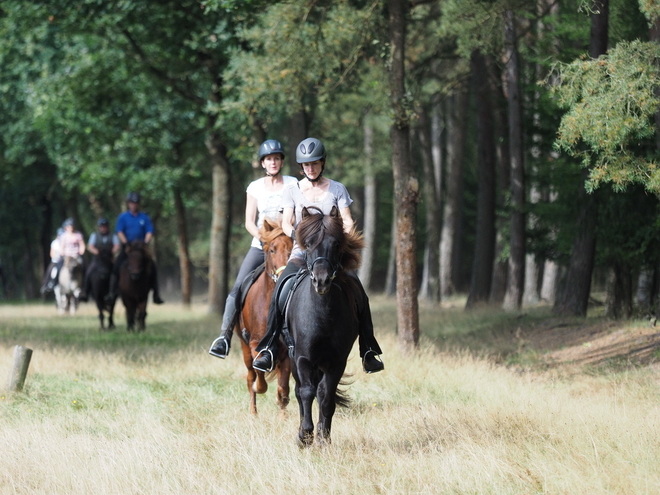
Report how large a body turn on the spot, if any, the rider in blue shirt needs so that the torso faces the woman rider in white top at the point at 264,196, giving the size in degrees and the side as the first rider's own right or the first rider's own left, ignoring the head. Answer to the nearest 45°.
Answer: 0° — they already face them

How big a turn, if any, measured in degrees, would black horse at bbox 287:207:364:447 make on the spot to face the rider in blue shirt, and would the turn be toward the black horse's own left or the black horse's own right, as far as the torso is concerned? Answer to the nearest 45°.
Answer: approximately 180°

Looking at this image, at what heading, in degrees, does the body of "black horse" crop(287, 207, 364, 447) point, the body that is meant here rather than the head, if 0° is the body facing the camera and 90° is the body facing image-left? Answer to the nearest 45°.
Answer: approximately 0°

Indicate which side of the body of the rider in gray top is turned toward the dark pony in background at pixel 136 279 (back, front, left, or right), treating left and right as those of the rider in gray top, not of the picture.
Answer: back

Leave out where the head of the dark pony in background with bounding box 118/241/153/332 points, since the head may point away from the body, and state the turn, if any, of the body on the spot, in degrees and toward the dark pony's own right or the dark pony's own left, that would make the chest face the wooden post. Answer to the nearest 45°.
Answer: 0° — it already faces it

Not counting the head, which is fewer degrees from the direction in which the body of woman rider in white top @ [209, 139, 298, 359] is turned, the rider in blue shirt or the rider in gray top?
the rider in gray top

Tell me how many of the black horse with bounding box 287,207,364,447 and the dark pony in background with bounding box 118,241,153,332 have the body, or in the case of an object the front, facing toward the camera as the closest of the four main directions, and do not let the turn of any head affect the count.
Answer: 2
